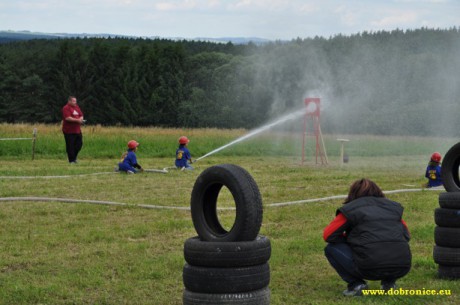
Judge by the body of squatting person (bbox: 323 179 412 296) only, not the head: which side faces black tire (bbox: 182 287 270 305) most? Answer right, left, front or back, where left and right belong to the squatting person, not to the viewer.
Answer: left

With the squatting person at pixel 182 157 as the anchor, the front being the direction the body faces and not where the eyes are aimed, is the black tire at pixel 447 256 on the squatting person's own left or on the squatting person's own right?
on the squatting person's own right

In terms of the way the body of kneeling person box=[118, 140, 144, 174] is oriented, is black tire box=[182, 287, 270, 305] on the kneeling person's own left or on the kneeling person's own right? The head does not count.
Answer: on the kneeling person's own right

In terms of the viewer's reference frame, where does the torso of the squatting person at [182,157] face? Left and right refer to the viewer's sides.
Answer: facing away from the viewer and to the right of the viewer

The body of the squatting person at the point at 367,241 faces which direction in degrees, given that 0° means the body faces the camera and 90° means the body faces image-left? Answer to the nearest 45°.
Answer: approximately 135°

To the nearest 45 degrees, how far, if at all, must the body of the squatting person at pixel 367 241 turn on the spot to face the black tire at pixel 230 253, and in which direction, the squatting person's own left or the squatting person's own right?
approximately 90° to the squatting person's own left

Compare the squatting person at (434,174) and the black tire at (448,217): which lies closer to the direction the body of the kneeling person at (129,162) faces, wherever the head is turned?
the squatting person

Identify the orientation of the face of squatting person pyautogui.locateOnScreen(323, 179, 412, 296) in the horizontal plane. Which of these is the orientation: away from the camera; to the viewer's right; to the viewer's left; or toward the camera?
away from the camera

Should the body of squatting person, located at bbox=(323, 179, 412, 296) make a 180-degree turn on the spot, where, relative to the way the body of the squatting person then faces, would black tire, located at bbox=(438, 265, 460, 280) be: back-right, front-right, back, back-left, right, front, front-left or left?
left

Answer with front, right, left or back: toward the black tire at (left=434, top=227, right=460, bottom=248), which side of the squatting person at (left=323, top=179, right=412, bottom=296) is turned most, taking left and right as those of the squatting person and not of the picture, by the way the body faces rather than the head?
right

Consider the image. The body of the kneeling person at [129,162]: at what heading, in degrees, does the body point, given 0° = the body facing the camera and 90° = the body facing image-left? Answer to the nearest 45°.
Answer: approximately 270°
